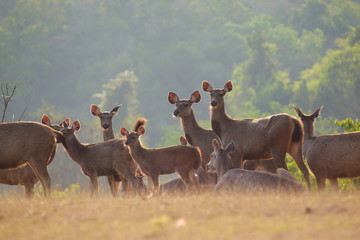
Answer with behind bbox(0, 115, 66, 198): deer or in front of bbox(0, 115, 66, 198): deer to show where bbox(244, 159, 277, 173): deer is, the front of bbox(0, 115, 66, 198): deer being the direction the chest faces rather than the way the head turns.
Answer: in front

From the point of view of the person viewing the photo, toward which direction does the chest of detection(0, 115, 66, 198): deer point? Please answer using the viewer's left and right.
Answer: facing to the right of the viewer

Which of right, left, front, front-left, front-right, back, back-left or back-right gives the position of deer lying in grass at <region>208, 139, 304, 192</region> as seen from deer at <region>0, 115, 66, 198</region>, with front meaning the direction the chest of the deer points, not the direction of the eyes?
front-right

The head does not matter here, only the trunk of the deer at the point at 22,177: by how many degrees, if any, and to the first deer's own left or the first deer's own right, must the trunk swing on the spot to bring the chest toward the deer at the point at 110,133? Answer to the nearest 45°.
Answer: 0° — it already faces it

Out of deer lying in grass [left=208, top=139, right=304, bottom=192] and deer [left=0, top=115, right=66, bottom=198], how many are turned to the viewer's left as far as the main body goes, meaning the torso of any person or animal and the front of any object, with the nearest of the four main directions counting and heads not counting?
1

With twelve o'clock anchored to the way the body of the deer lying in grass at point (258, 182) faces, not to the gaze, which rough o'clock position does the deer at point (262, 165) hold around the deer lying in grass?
The deer is roughly at 3 o'clock from the deer lying in grass.

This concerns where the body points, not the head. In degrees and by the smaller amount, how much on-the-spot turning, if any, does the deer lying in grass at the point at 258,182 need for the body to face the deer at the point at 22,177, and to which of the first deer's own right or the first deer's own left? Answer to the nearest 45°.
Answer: approximately 45° to the first deer's own right

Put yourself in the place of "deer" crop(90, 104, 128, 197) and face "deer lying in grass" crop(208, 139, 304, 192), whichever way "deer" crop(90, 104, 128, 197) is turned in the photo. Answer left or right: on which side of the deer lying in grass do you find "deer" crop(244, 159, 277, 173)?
left

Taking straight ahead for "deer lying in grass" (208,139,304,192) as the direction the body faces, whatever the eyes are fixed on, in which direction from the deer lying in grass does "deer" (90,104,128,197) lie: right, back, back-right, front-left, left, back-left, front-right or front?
front-right

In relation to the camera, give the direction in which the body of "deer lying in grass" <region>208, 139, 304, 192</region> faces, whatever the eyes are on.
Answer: to the viewer's left

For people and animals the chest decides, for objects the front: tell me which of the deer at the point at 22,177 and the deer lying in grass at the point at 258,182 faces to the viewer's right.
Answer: the deer
